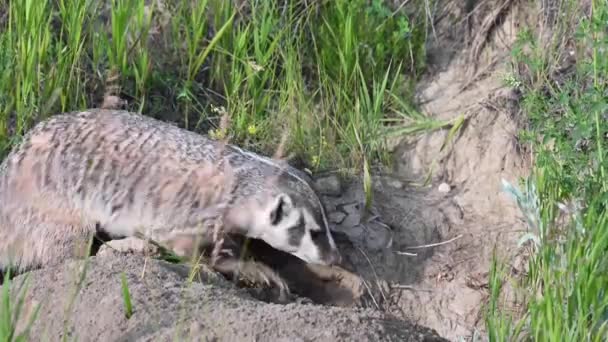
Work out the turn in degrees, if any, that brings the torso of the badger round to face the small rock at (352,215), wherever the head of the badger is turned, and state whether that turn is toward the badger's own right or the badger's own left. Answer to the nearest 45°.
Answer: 0° — it already faces it

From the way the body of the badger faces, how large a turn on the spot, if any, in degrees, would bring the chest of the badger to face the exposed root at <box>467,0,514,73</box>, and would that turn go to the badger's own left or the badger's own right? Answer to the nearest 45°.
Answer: approximately 45° to the badger's own left

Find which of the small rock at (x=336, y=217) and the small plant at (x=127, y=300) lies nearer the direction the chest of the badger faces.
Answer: the small rock

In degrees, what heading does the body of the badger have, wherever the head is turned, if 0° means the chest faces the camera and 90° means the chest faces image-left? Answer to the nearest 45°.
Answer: approximately 270°

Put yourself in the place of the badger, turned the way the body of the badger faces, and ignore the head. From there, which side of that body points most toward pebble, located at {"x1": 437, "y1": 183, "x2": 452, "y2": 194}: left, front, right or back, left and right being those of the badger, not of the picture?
front

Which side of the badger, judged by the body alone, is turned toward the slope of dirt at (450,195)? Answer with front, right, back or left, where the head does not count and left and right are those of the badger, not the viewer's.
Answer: front

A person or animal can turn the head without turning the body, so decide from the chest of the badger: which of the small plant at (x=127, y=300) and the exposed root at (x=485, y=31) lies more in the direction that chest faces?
the exposed root

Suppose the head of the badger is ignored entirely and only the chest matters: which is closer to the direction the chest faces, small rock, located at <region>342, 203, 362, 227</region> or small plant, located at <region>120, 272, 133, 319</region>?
the small rock

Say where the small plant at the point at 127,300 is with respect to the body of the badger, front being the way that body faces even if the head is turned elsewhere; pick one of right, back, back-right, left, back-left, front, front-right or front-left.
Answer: right

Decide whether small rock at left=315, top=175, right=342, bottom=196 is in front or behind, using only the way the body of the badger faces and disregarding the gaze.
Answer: in front

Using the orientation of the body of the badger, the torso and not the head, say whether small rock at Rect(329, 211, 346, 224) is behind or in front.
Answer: in front
